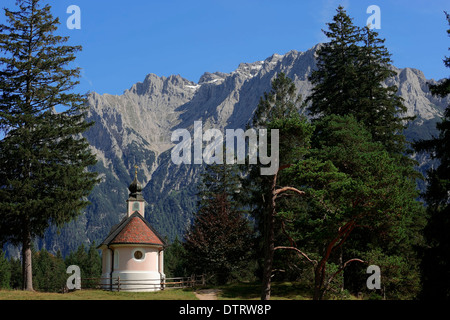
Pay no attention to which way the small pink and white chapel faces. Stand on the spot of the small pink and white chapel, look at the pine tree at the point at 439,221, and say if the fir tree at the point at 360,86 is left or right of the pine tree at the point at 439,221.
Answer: left

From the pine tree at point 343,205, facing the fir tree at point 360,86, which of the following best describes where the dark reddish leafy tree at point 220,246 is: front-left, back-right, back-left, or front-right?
front-left

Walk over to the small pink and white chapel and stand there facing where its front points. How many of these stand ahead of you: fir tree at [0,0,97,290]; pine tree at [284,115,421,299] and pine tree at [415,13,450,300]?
0
